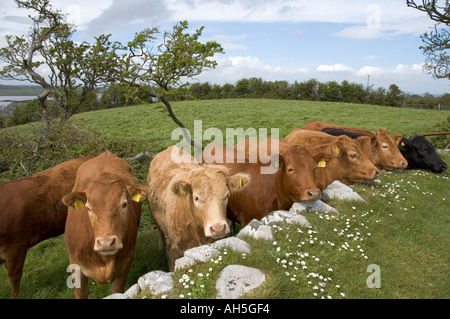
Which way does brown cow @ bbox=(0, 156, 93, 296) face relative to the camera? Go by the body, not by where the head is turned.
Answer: to the viewer's right

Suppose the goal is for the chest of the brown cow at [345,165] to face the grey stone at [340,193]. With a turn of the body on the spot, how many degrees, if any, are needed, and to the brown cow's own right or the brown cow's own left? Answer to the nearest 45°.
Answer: approximately 90° to the brown cow's own right

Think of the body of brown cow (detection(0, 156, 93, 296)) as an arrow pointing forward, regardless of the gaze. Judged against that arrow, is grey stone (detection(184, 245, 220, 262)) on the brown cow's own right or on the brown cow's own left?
on the brown cow's own left

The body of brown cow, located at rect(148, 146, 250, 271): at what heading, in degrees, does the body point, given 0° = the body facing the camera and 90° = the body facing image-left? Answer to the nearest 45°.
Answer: approximately 315°

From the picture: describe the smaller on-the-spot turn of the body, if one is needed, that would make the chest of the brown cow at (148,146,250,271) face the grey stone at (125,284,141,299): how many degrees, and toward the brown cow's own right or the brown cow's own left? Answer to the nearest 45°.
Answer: approximately 45° to the brown cow's own right

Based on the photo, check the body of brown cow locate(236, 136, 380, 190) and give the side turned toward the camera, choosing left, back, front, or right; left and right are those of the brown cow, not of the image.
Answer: right

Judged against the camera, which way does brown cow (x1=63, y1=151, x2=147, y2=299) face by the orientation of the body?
toward the camera

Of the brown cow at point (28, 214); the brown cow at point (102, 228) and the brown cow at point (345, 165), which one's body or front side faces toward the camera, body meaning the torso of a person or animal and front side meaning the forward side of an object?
the brown cow at point (102, 228)

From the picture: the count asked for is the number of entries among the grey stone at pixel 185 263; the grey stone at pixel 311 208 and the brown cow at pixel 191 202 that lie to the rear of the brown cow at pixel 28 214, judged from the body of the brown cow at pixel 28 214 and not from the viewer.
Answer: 0

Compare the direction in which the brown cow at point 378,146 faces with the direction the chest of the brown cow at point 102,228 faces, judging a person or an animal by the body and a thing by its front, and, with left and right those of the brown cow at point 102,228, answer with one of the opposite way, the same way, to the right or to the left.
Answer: to the left

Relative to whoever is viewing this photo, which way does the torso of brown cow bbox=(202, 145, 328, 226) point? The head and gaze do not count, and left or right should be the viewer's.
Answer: facing the viewer and to the right of the viewer

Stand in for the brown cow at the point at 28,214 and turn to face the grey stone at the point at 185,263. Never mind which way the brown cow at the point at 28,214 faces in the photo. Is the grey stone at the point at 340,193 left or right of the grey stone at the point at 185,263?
left
